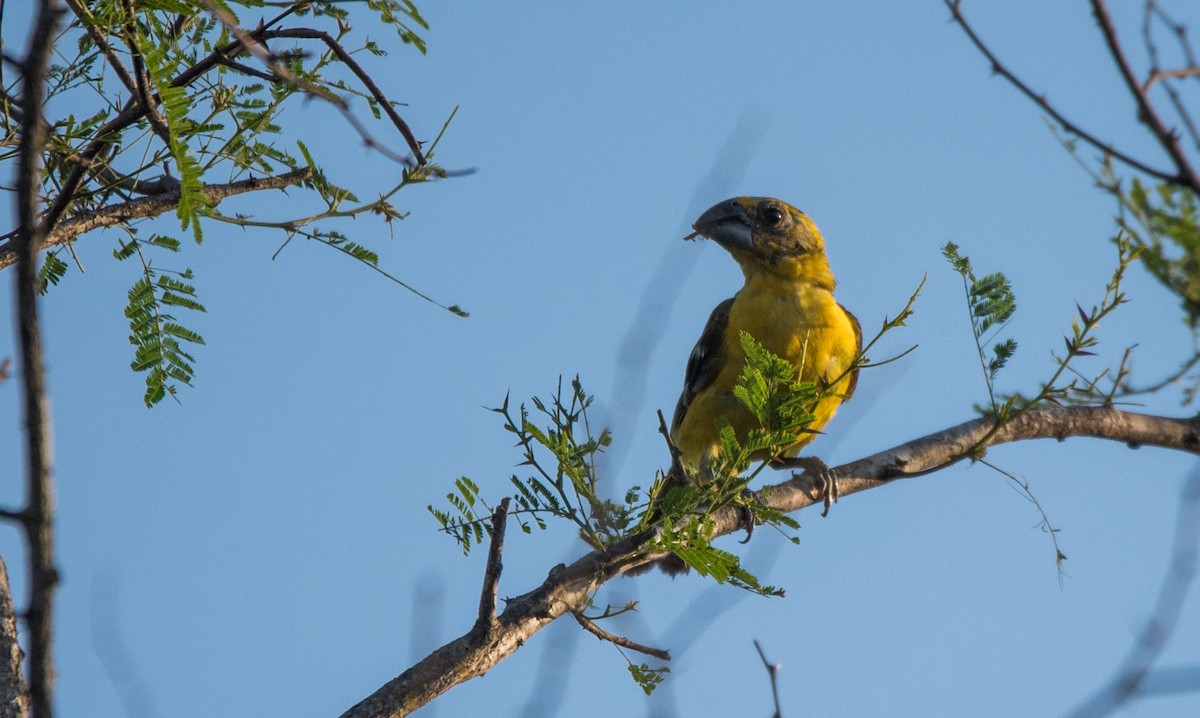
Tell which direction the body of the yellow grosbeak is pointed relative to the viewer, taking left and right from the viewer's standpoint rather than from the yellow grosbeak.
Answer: facing the viewer and to the right of the viewer

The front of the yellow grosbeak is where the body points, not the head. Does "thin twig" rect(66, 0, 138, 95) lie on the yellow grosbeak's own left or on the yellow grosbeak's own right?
on the yellow grosbeak's own right

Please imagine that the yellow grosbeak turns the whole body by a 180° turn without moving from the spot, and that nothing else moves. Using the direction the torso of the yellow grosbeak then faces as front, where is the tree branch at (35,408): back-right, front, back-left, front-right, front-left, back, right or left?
back-left
